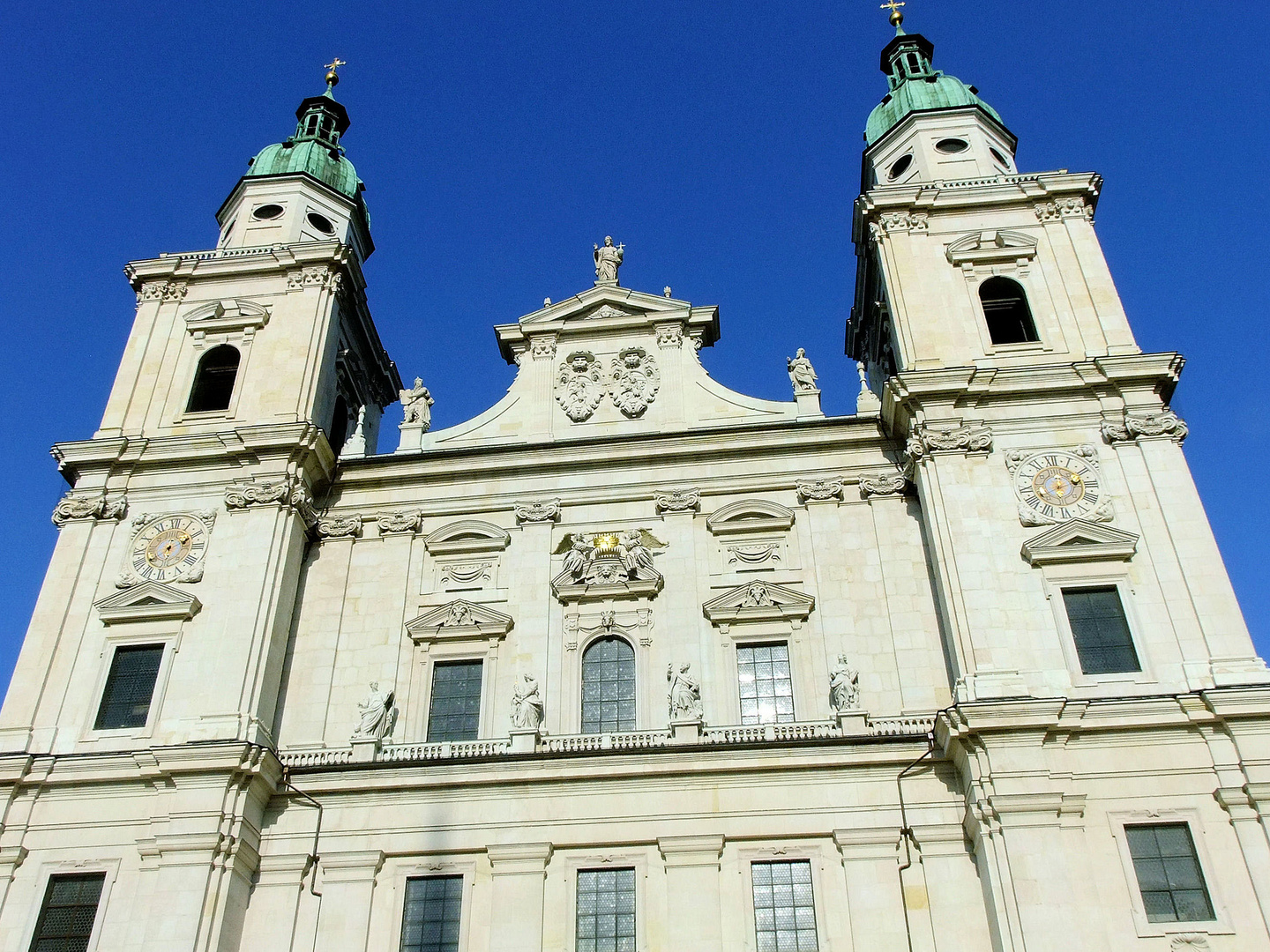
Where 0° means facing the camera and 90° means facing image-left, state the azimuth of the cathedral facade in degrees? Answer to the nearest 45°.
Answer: approximately 0°
